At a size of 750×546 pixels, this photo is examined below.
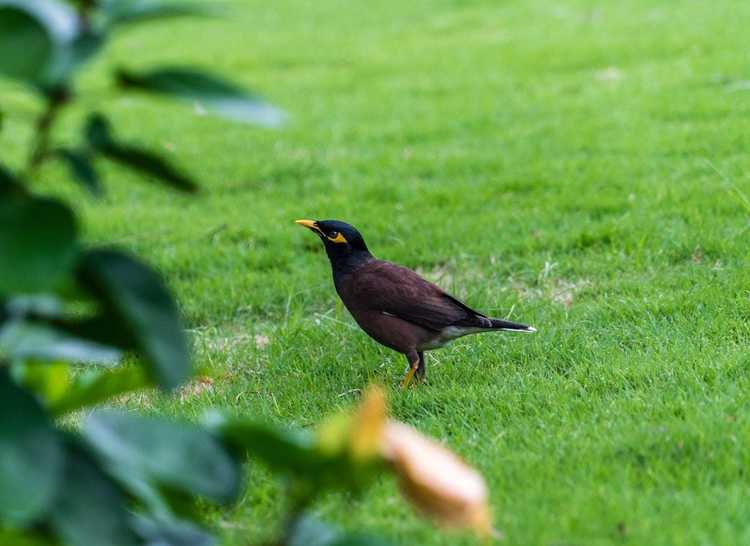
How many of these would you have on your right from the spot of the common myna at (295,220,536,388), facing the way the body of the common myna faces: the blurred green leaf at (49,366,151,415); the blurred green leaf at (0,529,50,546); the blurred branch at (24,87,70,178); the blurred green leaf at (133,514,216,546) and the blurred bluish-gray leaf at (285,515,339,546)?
0

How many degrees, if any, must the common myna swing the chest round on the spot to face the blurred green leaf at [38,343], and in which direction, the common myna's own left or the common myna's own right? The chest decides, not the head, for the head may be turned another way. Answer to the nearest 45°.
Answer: approximately 90° to the common myna's own left

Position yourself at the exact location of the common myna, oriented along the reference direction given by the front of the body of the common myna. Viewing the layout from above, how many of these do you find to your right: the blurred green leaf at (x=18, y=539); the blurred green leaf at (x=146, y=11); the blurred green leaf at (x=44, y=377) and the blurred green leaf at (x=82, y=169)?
0

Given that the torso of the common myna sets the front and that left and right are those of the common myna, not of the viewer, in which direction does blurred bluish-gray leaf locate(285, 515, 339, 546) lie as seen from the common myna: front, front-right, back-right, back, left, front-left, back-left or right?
left

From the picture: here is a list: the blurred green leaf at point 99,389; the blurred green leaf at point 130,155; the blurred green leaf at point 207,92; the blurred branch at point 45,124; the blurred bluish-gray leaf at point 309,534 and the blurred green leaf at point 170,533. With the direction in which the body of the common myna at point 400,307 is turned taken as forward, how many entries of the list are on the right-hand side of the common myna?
0

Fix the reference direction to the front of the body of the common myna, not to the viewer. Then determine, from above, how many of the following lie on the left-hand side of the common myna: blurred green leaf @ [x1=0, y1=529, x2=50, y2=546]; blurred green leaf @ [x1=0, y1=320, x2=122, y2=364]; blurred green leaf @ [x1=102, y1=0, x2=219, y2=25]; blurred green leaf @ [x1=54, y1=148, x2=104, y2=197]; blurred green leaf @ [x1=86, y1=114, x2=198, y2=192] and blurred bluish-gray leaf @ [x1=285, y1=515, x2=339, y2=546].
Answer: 6

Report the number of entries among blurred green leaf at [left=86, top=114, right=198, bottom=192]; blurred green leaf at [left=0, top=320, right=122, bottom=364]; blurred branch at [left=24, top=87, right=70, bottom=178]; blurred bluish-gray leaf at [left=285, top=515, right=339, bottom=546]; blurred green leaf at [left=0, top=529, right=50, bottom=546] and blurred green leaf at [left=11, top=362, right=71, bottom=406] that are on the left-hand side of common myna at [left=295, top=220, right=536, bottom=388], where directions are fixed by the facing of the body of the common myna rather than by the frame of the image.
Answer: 6

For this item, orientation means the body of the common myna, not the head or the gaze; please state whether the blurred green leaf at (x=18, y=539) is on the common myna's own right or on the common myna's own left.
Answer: on the common myna's own left

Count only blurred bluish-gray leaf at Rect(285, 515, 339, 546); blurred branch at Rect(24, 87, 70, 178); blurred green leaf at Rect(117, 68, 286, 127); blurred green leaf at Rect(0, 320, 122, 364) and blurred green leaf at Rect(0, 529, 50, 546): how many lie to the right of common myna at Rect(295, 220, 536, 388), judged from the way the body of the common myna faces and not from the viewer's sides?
0

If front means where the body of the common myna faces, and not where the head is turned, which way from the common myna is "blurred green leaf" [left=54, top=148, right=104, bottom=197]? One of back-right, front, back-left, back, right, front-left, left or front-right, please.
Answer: left

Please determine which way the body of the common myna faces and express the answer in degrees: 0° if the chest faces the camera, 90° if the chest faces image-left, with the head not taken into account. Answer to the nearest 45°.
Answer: approximately 90°

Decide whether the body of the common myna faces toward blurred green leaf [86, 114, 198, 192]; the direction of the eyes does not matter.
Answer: no

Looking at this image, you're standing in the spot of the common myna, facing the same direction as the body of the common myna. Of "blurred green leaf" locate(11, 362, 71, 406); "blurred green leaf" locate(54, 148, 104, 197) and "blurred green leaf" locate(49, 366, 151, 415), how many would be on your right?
0

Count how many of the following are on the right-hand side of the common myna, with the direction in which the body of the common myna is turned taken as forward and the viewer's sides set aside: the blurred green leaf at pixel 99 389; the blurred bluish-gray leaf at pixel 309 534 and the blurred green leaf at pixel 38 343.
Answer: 0

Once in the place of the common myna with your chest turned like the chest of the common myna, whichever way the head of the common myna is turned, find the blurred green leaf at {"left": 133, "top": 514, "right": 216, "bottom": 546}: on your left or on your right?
on your left

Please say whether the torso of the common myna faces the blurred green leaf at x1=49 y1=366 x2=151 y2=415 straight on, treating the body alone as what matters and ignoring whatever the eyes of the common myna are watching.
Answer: no

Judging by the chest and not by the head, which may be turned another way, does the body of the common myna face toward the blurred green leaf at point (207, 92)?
no
